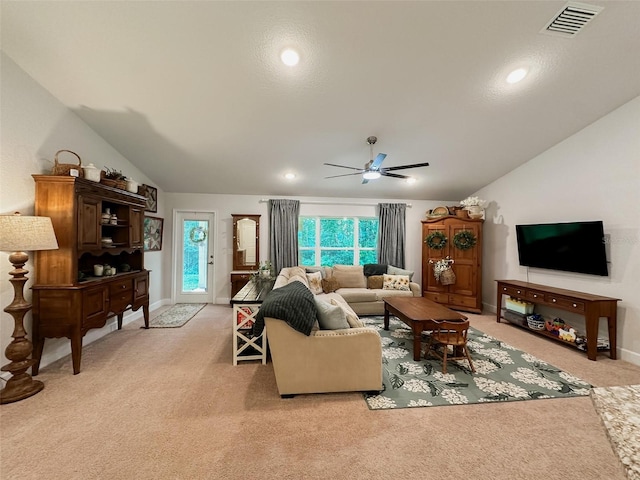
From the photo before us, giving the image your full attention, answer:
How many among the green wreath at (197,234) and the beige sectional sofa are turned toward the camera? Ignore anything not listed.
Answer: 1

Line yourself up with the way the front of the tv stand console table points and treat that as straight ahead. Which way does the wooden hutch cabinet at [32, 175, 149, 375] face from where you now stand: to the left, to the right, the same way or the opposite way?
the opposite way

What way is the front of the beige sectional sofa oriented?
to the viewer's right

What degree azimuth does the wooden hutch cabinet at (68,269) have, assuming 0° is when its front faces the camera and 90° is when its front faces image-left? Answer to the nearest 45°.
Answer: approximately 315°

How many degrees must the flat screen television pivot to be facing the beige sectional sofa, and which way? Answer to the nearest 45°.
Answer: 0° — it already faces it

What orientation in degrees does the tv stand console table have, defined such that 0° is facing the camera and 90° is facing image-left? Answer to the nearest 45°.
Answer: approximately 45°

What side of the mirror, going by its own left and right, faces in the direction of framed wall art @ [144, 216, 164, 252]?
right

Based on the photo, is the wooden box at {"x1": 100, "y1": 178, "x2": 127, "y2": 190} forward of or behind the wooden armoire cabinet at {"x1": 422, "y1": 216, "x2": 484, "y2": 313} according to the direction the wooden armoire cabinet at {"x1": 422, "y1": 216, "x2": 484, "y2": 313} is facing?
forward

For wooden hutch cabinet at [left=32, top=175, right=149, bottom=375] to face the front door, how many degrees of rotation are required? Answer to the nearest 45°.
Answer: approximately 90° to its left

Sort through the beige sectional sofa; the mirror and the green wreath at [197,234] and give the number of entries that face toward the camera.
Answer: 2

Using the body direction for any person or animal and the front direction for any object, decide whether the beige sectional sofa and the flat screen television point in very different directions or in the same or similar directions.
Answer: very different directions

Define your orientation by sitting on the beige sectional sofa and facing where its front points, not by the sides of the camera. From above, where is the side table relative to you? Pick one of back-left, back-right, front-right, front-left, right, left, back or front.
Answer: back-left

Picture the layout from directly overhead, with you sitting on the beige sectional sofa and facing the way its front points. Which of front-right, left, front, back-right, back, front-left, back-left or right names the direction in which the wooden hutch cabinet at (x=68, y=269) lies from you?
back

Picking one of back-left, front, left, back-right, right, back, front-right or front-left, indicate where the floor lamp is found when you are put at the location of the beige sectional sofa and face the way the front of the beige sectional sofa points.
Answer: back
